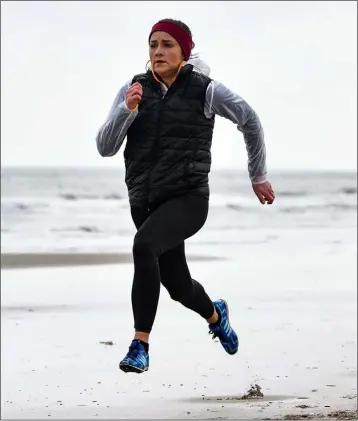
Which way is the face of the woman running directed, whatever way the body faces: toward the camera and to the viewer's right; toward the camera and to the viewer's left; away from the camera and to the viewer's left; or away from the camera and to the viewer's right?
toward the camera and to the viewer's left

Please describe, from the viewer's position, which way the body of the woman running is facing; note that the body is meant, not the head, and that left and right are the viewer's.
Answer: facing the viewer and to the left of the viewer
